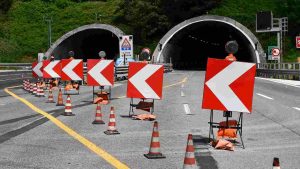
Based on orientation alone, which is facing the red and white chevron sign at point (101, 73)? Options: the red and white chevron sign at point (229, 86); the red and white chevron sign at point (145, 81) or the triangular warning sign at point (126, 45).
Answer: the triangular warning sign

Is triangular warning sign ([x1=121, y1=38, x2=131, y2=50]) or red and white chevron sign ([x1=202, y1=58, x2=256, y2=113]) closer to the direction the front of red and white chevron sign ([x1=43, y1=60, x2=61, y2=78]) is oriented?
the red and white chevron sign

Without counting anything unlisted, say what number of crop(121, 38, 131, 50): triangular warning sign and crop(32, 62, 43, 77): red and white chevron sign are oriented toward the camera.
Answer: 2

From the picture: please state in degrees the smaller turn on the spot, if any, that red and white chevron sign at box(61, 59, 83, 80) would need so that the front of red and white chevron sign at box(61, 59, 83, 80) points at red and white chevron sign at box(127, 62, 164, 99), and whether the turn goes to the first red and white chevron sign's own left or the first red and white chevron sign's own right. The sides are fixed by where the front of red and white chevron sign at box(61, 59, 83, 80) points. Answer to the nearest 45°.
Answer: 0° — it already faces it

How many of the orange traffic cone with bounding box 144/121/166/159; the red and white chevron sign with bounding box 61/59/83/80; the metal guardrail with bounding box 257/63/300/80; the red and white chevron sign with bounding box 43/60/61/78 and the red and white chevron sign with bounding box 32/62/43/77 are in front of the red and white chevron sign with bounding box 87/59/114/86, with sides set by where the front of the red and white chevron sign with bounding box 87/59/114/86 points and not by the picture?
1

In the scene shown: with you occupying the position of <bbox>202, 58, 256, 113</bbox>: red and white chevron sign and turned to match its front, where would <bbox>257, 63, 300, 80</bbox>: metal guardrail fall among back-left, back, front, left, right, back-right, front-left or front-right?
back

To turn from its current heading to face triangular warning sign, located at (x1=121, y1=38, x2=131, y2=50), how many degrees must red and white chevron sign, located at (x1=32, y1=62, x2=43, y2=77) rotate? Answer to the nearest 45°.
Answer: approximately 135° to its left

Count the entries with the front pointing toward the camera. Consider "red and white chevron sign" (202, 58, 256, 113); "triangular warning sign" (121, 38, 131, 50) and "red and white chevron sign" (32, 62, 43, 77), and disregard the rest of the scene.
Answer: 3

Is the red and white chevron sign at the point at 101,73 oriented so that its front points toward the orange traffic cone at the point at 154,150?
yes

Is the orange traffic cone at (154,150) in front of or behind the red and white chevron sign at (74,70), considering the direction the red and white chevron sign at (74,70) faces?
in front

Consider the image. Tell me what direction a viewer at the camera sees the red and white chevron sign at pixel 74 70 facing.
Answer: facing the viewer

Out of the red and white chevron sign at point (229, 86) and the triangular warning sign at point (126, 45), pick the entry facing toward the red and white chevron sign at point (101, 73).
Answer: the triangular warning sign

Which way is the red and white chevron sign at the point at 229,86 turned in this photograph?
toward the camera

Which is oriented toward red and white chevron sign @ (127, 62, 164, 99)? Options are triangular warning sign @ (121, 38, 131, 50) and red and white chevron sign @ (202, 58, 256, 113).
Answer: the triangular warning sign
